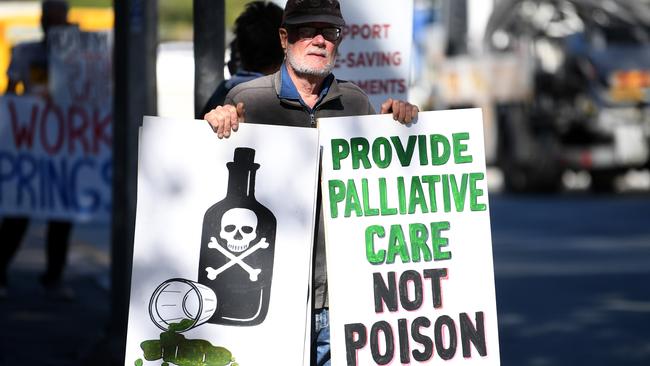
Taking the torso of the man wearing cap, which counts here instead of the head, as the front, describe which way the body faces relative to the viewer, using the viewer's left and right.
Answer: facing the viewer

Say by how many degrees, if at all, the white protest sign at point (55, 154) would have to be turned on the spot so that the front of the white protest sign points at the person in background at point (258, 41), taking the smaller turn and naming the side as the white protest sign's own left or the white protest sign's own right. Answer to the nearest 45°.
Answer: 0° — it already faces them

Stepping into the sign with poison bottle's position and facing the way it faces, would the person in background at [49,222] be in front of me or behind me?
behind

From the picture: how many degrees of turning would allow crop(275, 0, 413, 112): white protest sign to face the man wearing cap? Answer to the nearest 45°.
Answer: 0° — it already faces them

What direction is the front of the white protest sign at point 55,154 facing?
toward the camera

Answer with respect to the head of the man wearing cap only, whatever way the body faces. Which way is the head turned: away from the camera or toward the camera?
toward the camera

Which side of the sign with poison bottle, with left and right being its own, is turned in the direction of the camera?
front

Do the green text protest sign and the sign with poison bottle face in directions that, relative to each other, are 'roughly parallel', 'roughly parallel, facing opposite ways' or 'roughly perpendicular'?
roughly parallel
